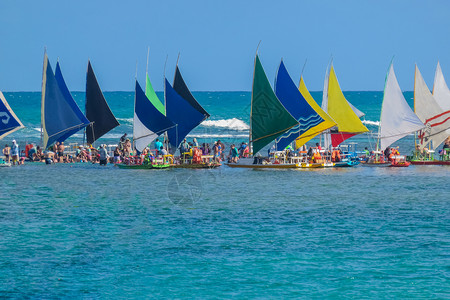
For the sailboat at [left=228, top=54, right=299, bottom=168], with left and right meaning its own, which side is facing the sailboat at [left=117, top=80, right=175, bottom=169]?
front

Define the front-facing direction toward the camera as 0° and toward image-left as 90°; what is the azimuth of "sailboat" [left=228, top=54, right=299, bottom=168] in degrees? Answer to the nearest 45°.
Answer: approximately 90°

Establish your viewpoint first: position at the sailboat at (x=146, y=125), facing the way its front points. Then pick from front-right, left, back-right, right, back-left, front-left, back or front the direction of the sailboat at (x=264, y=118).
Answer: back

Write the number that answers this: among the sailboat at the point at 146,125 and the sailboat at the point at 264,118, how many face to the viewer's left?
2

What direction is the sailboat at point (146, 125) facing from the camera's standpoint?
to the viewer's left
